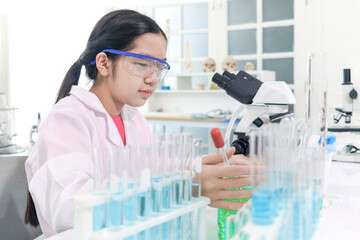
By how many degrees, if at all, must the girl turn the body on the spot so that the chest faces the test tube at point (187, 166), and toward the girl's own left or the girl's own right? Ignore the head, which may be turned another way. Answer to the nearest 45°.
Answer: approximately 45° to the girl's own right

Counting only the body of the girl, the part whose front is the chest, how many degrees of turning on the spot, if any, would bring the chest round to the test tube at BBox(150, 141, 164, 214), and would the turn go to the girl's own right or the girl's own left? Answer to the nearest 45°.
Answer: approximately 45° to the girl's own right

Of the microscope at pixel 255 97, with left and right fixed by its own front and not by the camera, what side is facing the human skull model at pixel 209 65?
right

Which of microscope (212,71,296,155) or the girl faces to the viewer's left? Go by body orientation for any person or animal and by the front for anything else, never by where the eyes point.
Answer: the microscope

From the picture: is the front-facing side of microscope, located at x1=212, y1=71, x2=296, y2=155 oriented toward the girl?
yes

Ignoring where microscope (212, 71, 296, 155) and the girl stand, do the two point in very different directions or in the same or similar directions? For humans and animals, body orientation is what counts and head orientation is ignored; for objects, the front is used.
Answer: very different directions

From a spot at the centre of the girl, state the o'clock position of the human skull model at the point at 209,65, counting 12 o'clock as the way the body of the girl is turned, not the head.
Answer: The human skull model is roughly at 8 o'clock from the girl.

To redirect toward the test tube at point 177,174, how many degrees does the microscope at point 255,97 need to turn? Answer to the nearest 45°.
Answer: approximately 90° to its left

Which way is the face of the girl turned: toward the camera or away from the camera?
toward the camera

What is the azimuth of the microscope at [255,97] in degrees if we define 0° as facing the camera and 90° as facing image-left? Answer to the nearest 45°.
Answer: approximately 90°

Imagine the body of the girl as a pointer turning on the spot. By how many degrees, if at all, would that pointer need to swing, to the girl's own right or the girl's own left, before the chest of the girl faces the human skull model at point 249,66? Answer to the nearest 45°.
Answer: approximately 90° to the girl's own left

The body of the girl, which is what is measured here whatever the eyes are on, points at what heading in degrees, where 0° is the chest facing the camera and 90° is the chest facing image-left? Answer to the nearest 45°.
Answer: approximately 315°

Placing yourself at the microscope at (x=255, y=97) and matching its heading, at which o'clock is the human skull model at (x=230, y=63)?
The human skull model is roughly at 3 o'clock from the microscope.

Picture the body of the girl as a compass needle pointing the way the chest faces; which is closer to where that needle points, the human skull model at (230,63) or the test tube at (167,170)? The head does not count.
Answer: the test tube

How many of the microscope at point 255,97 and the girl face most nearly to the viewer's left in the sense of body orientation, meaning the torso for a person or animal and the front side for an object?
1

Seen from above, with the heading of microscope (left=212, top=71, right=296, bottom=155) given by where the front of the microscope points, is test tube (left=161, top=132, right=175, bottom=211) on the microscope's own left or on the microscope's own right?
on the microscope's own left

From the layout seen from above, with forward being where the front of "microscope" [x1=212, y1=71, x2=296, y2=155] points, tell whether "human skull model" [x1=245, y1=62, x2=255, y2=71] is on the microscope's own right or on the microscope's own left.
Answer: on the microscope's own right

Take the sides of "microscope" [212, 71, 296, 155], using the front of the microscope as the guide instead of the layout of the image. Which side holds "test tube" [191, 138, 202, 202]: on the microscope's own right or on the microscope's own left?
on the microscope's own left
